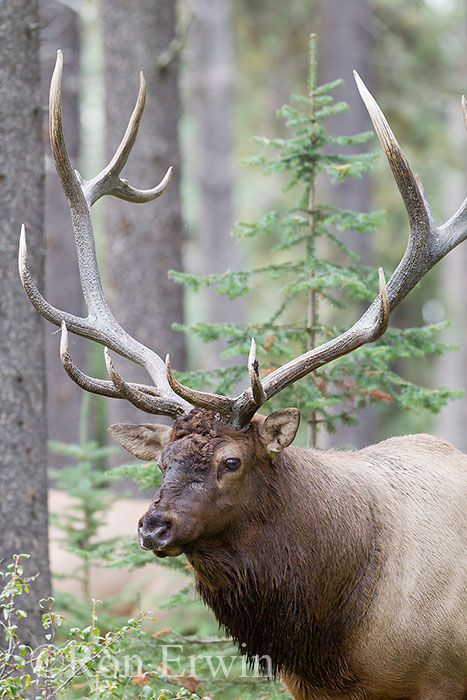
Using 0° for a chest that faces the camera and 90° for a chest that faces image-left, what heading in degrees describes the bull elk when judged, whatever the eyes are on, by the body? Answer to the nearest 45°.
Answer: approximately 45°

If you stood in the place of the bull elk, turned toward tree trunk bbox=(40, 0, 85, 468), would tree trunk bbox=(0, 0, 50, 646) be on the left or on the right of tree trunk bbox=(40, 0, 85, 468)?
left

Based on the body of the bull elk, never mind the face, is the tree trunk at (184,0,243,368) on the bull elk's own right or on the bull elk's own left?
on the bull elk's own right

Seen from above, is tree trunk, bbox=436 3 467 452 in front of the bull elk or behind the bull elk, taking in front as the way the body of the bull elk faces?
behind

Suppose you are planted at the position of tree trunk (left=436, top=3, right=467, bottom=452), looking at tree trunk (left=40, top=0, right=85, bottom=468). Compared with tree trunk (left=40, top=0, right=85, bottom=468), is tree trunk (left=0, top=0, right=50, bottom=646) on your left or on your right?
left

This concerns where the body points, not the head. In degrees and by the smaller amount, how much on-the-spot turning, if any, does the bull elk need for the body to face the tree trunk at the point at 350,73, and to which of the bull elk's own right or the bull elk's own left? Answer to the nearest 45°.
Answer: approximately 135° to the bull elk's own right
